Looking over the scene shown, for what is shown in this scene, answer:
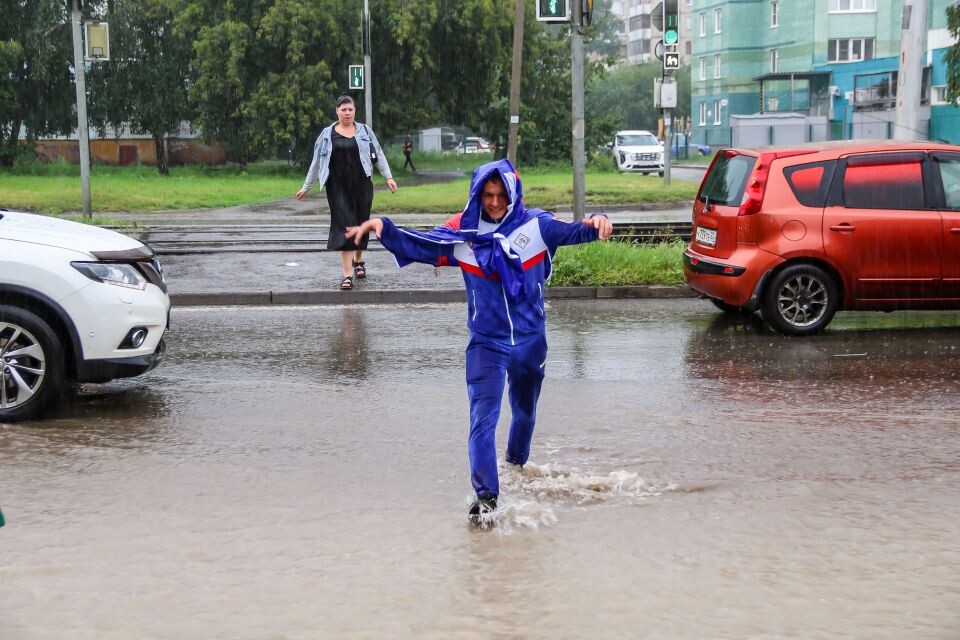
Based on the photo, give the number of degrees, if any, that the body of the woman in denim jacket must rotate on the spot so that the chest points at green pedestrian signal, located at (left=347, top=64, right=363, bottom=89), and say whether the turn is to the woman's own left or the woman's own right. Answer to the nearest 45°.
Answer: approximately 180°

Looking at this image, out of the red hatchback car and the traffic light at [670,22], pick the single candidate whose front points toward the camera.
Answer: the traffic light

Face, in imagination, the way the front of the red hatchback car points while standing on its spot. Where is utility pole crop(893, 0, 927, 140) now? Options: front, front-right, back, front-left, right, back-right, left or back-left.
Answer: front-left

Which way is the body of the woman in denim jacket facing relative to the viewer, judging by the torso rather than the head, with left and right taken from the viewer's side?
facing the viewer

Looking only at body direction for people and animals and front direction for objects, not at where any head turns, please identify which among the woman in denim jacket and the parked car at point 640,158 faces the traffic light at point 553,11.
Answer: the parked car

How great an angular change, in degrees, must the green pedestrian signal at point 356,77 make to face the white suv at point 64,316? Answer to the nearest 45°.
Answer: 0° — it already faces it

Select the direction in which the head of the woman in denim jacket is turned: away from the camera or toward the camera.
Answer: toward the camera

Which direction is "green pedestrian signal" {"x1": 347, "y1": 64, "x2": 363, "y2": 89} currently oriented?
toward the camera

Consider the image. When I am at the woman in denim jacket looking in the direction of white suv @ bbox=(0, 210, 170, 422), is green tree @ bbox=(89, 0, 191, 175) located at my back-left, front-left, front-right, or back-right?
back-right

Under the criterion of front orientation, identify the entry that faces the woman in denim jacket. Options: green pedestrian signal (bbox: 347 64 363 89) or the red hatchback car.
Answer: the green pedestrian signal

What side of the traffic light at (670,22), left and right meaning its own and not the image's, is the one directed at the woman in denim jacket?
front

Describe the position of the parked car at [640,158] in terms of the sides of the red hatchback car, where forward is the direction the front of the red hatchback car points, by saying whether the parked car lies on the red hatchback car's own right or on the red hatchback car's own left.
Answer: on the red hatchback car's own left
